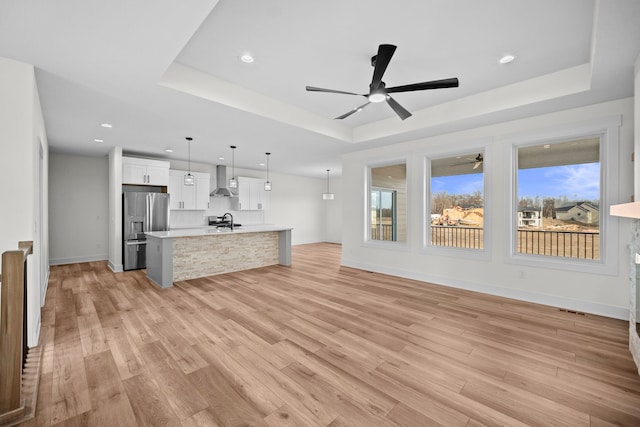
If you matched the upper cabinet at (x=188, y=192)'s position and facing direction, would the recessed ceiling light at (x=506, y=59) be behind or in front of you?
in front

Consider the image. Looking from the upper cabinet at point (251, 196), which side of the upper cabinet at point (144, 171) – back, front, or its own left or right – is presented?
left

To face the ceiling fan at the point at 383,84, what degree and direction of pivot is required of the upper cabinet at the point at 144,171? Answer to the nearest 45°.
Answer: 0° — it already faces it

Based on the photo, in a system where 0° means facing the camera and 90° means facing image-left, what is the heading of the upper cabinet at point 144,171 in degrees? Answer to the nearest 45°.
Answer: approximately 0°

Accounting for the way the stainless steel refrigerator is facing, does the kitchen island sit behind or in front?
in front

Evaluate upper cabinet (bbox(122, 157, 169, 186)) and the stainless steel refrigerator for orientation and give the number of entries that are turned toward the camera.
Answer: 2

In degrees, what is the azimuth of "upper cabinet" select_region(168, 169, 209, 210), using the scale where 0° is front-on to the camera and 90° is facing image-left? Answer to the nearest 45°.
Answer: approximately 0°

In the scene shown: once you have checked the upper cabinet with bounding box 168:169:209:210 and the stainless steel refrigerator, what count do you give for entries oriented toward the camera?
2

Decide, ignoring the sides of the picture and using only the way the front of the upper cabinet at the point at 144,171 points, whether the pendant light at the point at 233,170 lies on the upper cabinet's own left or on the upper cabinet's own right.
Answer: on the upper cabinet's own left

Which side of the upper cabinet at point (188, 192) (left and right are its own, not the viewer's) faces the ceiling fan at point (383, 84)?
front

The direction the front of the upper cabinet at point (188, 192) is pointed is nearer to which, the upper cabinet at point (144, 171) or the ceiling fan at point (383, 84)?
the ceiling fan
